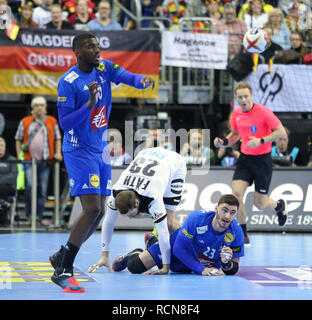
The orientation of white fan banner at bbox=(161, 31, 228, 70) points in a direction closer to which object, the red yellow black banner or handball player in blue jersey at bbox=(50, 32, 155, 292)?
the handball player in blue jersey

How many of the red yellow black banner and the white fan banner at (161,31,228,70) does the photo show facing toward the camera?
2

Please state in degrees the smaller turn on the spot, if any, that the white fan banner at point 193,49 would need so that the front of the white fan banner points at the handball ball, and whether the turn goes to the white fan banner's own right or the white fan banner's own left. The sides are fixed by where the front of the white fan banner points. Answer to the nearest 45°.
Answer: approximately 45° to the white fan banner's own left

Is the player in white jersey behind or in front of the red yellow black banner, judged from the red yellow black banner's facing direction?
in front

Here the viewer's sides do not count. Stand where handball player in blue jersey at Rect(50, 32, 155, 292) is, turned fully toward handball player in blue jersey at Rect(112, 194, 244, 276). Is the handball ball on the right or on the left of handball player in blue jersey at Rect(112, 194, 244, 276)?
left

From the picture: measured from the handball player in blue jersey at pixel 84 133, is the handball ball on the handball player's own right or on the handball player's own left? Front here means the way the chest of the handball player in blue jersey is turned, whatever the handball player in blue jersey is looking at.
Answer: on the handball player's own left

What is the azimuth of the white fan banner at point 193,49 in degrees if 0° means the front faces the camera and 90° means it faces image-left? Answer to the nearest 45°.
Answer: approximately 0°

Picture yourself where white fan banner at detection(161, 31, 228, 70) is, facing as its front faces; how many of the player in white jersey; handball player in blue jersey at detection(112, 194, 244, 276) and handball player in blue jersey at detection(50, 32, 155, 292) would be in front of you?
3

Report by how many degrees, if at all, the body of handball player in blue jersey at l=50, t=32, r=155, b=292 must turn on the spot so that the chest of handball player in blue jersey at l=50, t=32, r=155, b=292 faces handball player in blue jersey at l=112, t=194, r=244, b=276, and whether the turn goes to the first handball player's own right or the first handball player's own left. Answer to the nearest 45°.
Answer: approximately 90° to the first handball player's own left

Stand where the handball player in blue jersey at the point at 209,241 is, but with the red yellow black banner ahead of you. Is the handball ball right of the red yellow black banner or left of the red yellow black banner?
right
